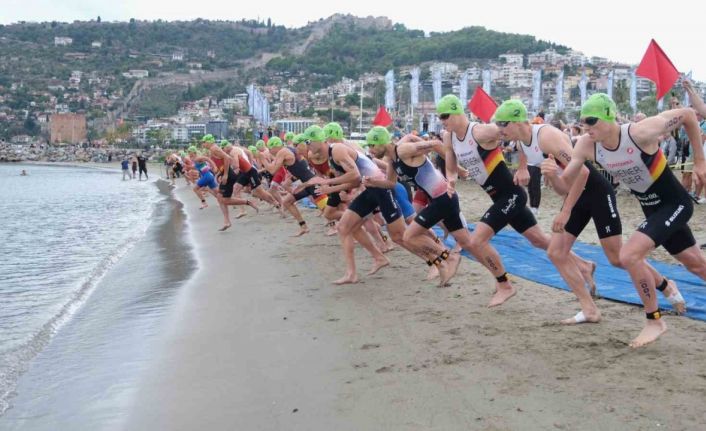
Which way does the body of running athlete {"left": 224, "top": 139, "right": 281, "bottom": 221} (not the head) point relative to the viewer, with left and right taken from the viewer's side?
facing to the left of the viewer

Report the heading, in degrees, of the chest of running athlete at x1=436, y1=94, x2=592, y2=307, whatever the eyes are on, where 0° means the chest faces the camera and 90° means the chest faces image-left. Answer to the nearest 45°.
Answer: approximately 45°

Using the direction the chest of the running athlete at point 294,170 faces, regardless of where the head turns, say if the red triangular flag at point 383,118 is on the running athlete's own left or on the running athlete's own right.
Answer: on the running athlete's own right

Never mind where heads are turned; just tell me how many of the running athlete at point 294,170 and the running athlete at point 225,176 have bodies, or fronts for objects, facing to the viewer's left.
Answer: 2

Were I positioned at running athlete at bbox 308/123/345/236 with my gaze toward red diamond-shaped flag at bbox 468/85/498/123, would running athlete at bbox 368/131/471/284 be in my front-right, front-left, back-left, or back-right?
back-right

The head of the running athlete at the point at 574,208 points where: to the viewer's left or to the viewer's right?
to the viewer's left

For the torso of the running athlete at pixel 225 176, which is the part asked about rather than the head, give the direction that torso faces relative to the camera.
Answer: to the viewer's left

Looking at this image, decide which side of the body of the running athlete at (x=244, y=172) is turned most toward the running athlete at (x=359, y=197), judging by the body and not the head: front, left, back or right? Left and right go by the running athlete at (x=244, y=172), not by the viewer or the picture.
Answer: left

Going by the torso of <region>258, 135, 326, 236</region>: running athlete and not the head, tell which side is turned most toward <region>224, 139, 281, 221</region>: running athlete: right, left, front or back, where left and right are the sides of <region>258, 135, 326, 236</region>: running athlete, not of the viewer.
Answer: right

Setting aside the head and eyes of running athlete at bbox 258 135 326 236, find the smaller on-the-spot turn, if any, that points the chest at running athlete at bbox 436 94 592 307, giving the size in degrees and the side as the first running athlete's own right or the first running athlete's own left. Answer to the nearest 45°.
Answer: approximately 90° to the first running athlete's own left

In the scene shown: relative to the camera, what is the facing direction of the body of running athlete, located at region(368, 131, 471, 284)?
to the viewer's left

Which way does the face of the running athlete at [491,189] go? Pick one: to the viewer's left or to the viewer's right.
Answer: to the viewer's left

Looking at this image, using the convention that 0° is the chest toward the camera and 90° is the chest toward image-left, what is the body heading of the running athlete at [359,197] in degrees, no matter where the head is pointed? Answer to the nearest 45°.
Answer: approximately 90°

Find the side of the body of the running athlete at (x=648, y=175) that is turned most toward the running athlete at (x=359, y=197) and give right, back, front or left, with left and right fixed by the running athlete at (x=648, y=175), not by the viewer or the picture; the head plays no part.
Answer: right

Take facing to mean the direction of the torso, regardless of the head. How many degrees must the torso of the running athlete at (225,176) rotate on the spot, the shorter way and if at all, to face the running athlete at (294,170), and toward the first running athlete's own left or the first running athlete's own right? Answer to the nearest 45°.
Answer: approximately 135° to the first running athlete's own left

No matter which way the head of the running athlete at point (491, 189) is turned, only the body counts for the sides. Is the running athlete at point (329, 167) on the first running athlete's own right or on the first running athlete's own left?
on the first running athlete's own right
